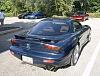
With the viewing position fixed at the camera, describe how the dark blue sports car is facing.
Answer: facing away from the viewer and to the right of the viewer
